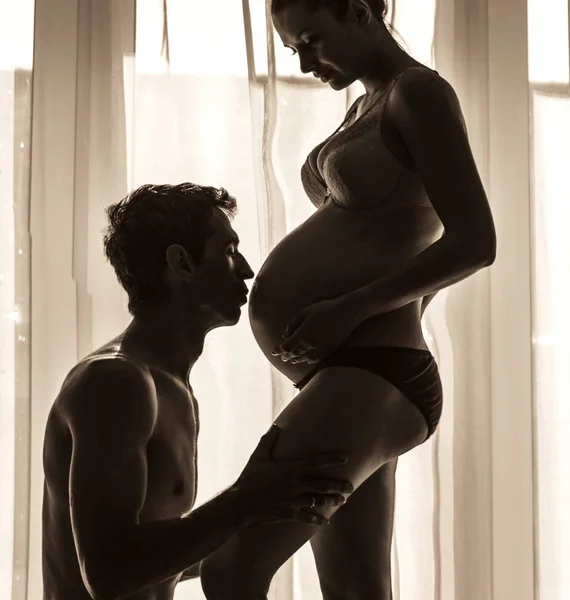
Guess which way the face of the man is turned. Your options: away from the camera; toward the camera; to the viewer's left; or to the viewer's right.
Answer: to the viewer's right

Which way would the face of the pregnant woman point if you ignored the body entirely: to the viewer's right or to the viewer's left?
to the viewer's left

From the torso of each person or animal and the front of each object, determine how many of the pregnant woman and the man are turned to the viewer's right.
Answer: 1

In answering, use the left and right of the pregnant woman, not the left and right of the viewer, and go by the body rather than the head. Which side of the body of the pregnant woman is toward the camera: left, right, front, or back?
left

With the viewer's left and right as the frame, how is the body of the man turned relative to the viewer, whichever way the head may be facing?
facing to the right of the viewer

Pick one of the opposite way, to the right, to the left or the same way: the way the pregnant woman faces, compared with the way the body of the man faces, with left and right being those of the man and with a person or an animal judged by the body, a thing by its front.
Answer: the opposite way
